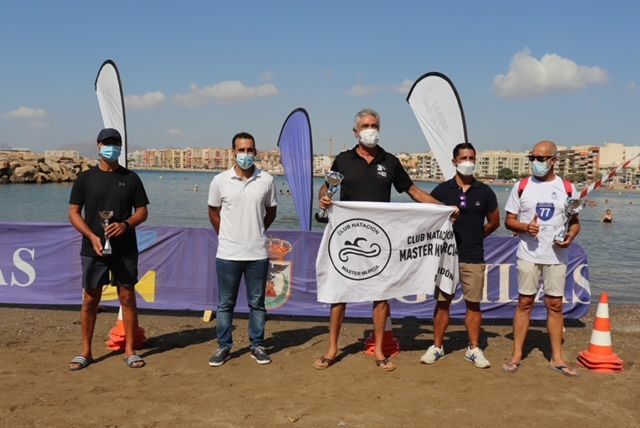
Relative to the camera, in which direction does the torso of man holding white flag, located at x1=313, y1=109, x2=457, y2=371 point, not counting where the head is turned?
toward the camera

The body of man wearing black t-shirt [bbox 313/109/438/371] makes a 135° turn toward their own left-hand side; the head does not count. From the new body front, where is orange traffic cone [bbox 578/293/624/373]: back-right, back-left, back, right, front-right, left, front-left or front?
front-right

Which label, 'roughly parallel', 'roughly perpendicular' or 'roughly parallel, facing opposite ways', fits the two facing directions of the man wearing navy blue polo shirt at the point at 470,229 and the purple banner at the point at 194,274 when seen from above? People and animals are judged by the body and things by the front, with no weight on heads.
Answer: roughly parallel

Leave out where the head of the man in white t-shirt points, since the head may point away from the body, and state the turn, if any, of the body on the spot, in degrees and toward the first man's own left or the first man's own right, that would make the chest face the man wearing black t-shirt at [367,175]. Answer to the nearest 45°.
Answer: approximately 90° to the first man's own right

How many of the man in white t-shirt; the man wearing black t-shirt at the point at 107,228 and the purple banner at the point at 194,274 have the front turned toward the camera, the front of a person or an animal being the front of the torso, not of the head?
3

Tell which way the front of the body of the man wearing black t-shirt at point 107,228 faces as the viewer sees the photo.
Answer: toward the camera

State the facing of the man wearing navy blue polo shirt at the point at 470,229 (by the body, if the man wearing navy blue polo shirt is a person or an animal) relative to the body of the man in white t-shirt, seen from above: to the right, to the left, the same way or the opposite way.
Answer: the same way

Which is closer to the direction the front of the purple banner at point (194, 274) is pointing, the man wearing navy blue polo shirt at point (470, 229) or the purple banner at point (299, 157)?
the man wearing navy blue polo shirt

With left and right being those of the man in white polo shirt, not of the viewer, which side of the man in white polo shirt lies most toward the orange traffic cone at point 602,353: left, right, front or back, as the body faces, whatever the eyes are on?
left

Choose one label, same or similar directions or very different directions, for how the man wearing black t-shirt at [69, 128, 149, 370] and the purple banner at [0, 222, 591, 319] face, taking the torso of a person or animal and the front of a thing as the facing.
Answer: same or similar directions

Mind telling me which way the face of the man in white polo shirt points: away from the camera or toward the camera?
toward the camera

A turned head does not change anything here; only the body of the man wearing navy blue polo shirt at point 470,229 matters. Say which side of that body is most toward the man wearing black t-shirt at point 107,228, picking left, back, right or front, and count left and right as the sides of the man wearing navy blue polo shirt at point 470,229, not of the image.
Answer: right

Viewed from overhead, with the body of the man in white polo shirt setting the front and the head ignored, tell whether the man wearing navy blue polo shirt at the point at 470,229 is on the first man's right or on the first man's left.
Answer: on the first man's left

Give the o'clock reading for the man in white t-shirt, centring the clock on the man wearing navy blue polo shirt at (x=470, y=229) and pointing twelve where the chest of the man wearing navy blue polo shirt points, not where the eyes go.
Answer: The man in white t-shirt is roughly at 9 o'clock from the man wearing navy blue polo shirt.

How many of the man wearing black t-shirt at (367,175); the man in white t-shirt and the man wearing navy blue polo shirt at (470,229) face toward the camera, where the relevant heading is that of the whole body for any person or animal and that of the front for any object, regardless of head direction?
3

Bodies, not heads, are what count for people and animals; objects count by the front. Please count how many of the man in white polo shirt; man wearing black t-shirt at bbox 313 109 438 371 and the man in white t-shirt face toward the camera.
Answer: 3

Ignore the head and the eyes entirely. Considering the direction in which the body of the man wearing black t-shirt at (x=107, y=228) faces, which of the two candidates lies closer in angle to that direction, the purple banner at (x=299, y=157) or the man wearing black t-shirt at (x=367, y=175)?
the man wearing black t-shirt
